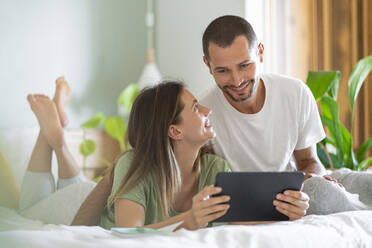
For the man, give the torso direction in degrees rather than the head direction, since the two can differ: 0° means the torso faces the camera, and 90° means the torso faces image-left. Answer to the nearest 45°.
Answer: approximately 45°

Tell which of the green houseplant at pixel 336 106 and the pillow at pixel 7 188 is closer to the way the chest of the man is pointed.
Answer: the pillow

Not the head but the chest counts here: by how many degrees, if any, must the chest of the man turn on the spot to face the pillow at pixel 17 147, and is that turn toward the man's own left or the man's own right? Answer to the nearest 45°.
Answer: approximately 45° to the man's own right

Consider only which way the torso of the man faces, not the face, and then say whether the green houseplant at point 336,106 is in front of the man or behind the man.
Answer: behind
